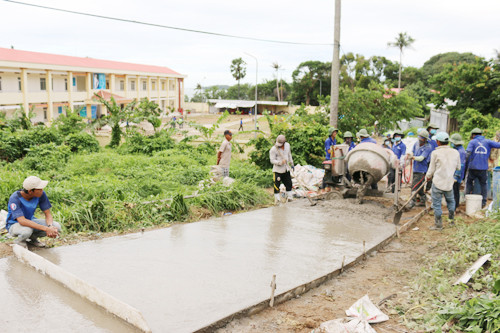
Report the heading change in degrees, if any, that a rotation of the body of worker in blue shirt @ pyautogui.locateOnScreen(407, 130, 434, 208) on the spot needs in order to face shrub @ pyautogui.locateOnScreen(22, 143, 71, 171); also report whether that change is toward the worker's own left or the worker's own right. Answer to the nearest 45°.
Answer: approximately 45° to the worker's own right

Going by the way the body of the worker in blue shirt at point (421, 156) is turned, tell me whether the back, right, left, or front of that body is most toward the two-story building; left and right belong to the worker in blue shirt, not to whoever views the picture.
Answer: right

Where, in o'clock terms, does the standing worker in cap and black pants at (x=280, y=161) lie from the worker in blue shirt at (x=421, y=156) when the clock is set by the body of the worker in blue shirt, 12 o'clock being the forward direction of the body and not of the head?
The standing worker in cap and black pants is roughly at 1 o'clock from the worker in blue shirt.

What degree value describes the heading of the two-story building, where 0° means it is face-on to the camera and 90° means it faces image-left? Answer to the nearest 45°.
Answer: approximately 315°
